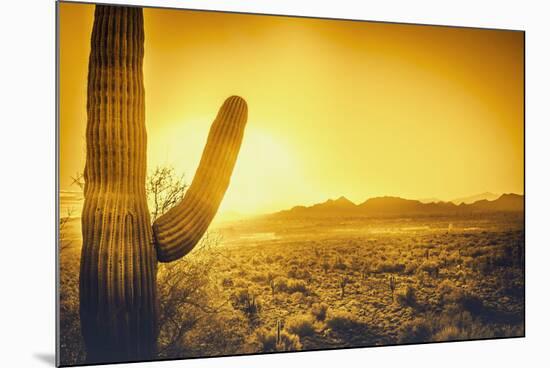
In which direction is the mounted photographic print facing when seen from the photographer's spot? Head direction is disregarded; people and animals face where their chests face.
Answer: facing the viewer and to the right of the viewer
